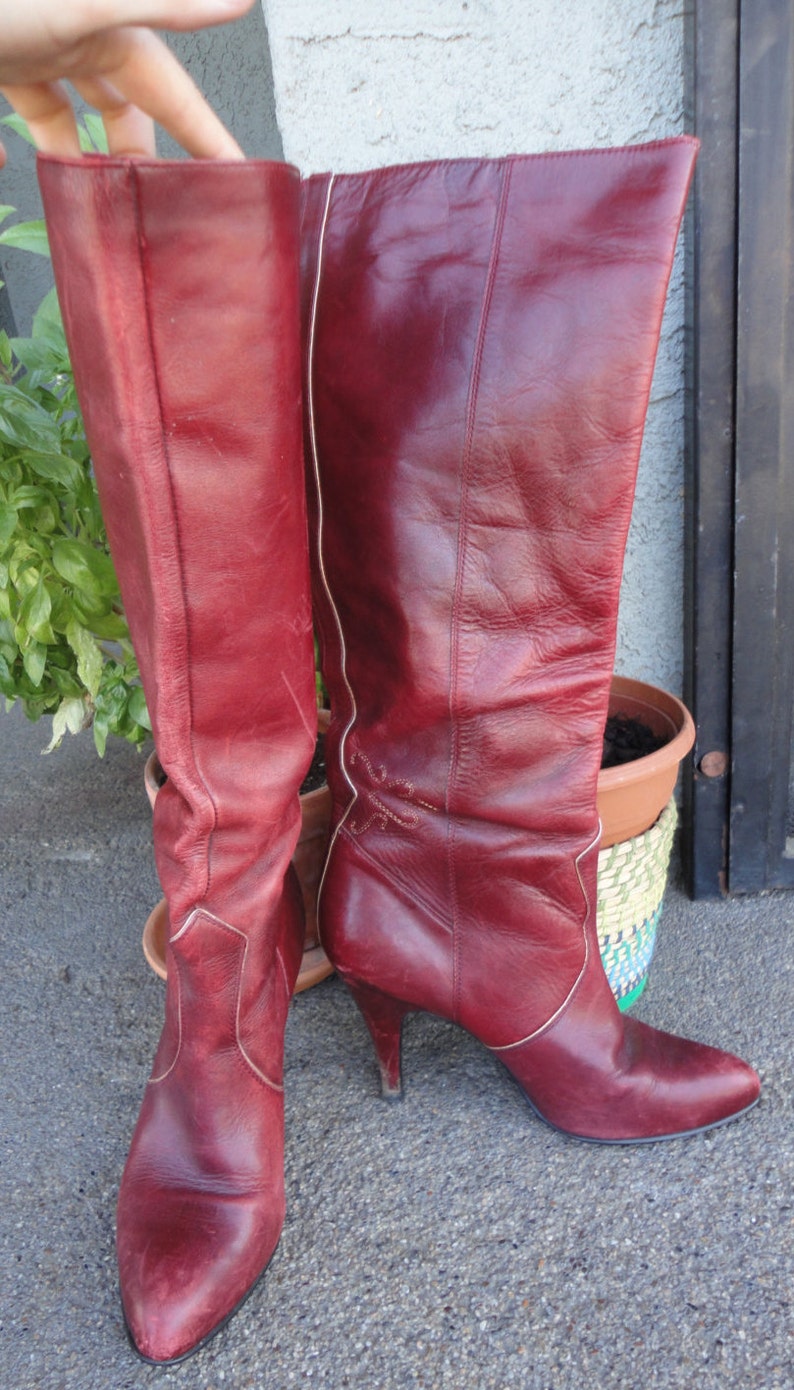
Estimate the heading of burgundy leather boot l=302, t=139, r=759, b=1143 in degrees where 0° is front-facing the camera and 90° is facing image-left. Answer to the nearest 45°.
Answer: approximately 270°
